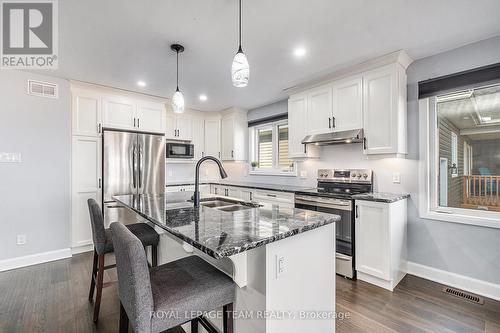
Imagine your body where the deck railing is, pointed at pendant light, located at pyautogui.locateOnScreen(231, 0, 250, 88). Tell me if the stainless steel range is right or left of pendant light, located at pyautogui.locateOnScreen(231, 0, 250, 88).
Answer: right

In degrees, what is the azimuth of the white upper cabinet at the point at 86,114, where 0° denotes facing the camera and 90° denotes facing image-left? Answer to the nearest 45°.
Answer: approximately 315°

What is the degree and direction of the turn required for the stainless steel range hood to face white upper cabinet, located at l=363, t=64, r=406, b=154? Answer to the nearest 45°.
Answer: approximately 135° to its left

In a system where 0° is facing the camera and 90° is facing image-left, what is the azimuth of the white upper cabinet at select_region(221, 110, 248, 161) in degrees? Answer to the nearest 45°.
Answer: approximately 45°

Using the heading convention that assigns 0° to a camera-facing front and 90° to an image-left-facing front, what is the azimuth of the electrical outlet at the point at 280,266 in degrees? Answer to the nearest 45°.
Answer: approximately 315°

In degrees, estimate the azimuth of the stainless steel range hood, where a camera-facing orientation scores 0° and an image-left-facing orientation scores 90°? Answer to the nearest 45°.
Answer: approximately 45°

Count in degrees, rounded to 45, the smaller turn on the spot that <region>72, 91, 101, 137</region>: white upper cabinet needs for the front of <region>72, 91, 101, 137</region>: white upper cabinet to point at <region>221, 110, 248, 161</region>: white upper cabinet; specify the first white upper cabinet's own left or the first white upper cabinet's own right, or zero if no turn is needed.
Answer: approximately 45° to the first white upper cabinet's own left
